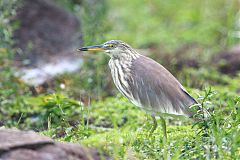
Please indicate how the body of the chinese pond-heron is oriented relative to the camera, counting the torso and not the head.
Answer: to the viewer's left
